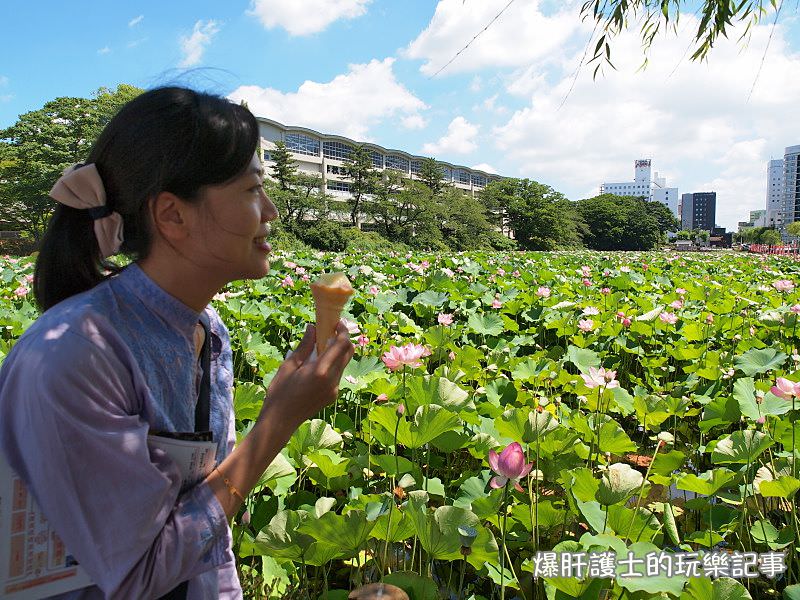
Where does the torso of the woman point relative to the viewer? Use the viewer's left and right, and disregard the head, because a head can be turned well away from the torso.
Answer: facing to the right of the viewer

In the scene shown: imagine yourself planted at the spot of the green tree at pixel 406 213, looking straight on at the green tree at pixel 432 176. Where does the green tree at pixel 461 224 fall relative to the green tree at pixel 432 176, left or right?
right

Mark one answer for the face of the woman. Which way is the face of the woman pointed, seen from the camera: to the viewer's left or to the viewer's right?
to the viewer's right

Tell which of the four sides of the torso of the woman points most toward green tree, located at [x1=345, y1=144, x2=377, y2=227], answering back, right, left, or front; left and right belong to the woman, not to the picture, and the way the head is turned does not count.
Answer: left

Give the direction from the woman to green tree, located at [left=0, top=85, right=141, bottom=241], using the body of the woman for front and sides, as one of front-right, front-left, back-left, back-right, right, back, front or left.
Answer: left

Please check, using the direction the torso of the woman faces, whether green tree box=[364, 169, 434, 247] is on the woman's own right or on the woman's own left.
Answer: on the woman's own left

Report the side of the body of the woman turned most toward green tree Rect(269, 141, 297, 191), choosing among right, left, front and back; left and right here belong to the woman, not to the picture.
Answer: left
